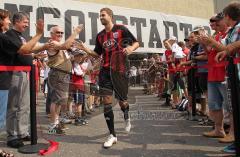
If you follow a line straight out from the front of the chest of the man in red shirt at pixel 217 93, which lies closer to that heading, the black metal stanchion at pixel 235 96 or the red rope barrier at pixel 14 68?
the red rope barrier

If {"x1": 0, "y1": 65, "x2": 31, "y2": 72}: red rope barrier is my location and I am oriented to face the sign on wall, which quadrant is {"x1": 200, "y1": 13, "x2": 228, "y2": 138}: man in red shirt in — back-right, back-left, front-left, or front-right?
front-right

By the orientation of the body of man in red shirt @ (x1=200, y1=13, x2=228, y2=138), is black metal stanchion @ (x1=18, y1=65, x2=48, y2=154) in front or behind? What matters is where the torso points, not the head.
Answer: in front

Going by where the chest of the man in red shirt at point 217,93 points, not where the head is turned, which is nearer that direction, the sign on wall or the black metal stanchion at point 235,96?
the sign on wall

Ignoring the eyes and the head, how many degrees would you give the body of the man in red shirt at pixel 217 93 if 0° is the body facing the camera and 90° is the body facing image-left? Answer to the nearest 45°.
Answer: approximately 90°

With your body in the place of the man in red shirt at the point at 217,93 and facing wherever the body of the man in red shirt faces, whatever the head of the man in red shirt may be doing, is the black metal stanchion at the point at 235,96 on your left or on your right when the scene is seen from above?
on your left

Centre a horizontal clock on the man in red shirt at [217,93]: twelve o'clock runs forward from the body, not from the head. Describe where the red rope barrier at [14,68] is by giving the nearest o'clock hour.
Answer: The red rope barrier is roughly at 11 o'clock from the man in red shirt.

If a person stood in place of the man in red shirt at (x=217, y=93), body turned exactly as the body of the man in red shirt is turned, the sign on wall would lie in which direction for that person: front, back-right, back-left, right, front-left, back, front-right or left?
front-right
